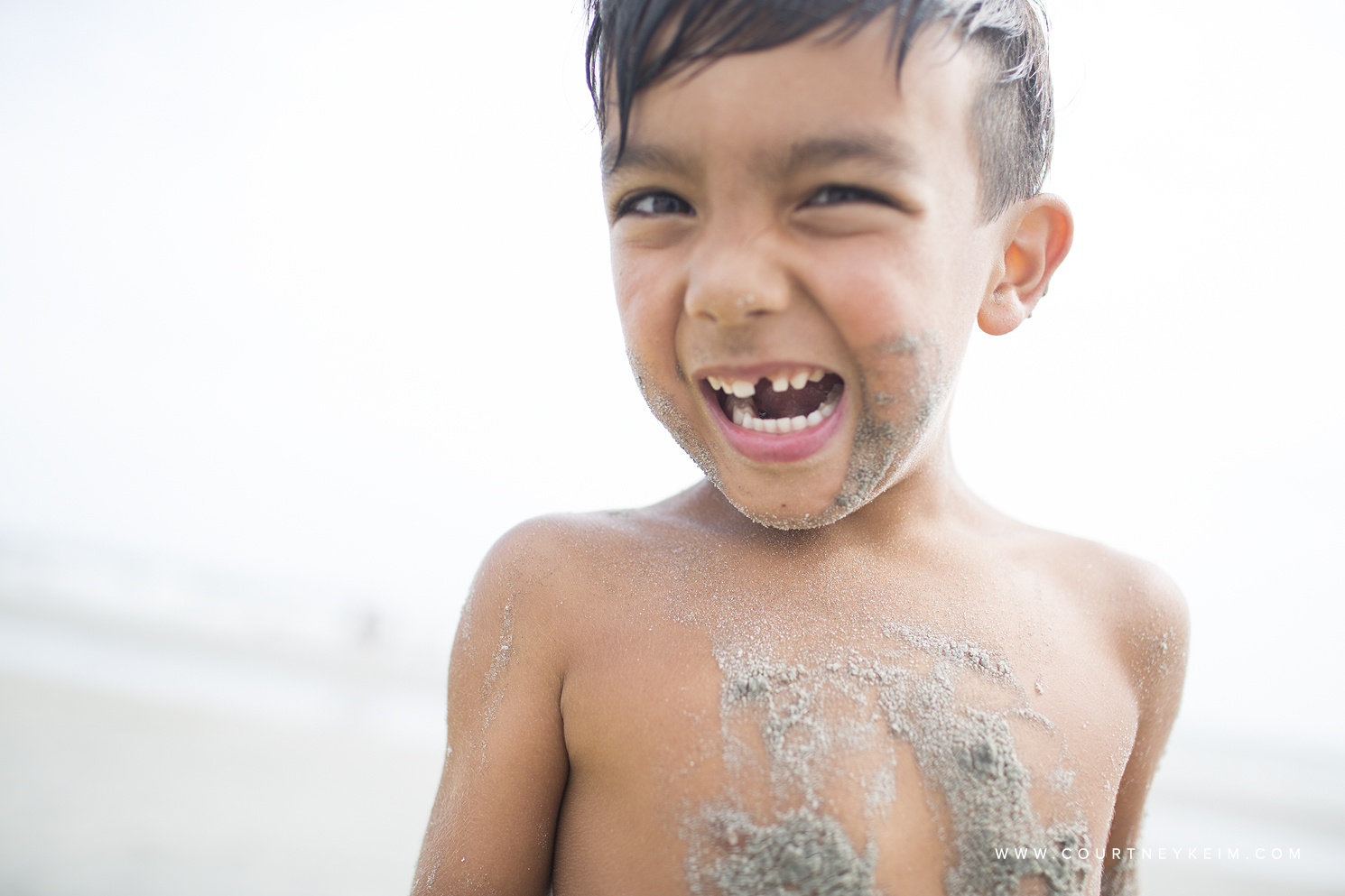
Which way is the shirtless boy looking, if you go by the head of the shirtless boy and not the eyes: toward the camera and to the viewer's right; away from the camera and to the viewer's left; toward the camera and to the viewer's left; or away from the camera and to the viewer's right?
toward the camera and to the viewer's left

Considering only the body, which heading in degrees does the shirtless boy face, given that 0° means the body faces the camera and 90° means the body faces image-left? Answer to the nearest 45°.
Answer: approximately 0°
